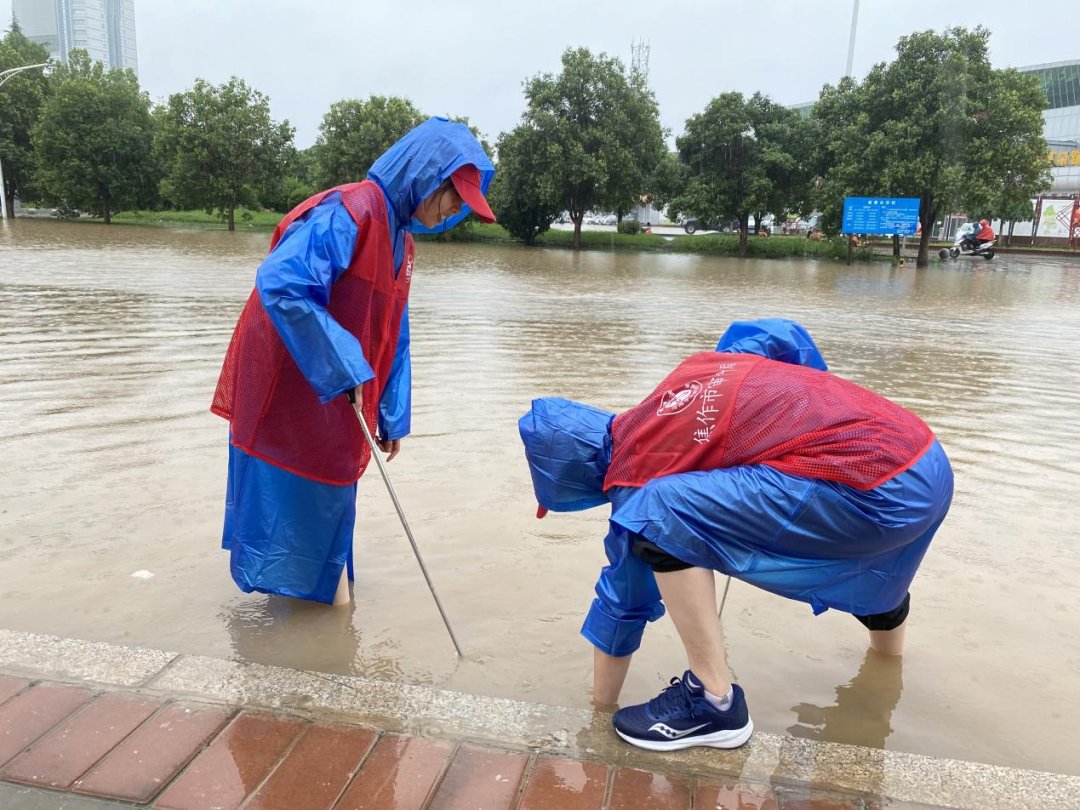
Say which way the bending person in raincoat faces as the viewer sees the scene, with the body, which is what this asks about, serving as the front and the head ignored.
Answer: to the viewer's left

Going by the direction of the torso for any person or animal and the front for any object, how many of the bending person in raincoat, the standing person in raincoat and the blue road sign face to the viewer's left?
1

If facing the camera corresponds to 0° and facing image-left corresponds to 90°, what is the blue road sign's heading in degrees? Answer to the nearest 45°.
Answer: approximately 0°

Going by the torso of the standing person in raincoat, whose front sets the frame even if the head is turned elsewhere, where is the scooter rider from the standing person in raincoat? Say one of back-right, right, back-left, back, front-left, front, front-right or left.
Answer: front-left

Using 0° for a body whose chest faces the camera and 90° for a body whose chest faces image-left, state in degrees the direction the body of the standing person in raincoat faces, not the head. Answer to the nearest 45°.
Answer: approximately 270°

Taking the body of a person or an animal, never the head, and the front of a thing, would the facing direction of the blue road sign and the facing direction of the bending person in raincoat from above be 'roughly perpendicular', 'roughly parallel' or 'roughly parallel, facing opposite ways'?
roughly perpendicular

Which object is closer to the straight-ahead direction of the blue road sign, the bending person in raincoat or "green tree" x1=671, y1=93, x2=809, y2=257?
the bending person in raincoat

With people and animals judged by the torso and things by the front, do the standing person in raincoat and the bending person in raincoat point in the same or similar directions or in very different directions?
very different directions

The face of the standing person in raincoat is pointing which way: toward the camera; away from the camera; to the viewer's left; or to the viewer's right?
to the viewer's right

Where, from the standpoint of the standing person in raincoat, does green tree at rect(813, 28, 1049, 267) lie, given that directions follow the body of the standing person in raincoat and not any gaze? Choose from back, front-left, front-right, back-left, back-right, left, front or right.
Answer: front-left

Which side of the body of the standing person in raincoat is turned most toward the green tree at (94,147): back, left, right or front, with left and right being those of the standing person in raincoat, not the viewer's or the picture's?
left

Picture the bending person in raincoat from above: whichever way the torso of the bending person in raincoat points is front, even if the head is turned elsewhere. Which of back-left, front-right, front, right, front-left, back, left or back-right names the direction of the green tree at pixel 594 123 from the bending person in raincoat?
right

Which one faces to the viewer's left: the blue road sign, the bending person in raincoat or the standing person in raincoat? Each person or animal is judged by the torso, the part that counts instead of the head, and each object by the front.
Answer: the bending person in raincoat

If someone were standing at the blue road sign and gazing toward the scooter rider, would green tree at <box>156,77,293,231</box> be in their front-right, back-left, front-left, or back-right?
back-left

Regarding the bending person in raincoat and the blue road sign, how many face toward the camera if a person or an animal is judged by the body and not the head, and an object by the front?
1

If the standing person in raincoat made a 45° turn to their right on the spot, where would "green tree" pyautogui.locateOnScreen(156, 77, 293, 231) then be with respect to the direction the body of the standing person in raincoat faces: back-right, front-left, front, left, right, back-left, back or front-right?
back-left

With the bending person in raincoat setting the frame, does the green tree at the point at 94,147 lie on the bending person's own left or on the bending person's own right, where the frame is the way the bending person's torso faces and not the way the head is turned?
on the bending person's own right

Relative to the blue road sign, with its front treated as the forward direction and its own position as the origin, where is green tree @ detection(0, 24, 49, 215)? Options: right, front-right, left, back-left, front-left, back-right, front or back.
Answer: right

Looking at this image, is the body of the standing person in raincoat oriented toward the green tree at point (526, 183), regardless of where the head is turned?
no
